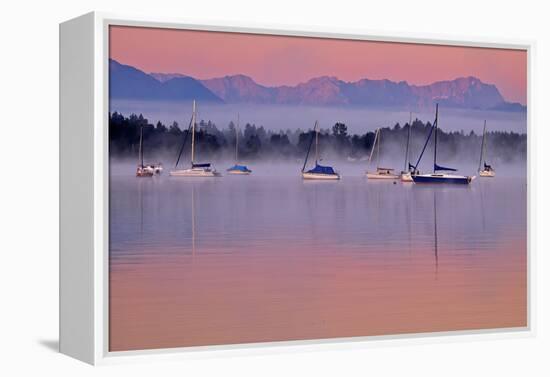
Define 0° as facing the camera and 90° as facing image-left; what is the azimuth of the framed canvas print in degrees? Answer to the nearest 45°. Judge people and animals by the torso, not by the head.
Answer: approximately 315°
